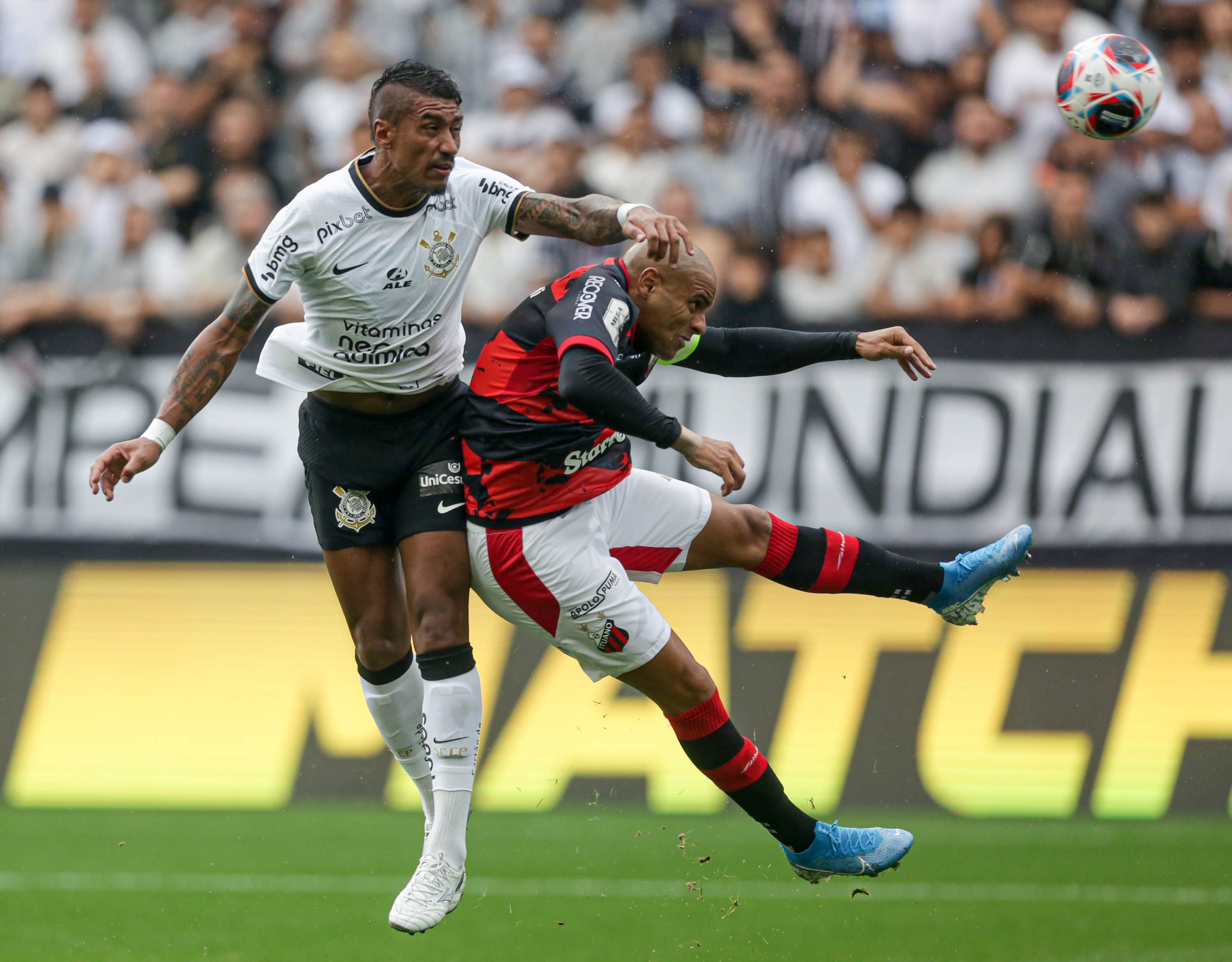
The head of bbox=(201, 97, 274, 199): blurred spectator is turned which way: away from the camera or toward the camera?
toward the camera

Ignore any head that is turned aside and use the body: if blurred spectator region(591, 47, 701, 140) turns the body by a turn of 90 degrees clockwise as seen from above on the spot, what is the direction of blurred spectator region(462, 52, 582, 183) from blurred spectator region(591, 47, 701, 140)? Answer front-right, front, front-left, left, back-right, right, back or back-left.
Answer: front

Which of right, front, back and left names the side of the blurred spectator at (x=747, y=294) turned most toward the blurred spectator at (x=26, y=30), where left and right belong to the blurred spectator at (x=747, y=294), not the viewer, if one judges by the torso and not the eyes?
right

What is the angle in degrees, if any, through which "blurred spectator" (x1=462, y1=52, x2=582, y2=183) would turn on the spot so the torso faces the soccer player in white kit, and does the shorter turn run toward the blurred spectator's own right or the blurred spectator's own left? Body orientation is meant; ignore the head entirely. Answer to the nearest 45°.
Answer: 0° — they already face them

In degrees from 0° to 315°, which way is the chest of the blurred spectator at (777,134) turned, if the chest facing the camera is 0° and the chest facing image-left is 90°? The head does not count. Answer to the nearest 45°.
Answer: approximately 0°

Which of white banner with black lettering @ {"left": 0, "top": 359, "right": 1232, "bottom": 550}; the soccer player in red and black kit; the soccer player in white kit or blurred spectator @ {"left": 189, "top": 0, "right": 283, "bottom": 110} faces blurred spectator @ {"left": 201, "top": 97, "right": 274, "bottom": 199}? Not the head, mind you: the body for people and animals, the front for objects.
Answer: blurred spectator @ {"left": 189, "top": 0, "right": 283, "bottom": 110}

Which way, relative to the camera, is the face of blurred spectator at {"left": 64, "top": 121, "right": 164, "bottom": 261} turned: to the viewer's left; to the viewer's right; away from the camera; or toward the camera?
toward the camera

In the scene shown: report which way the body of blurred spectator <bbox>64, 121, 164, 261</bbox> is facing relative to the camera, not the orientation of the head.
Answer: toward the camera

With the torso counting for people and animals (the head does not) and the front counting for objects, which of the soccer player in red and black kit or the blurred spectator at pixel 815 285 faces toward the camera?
the blurred spectator

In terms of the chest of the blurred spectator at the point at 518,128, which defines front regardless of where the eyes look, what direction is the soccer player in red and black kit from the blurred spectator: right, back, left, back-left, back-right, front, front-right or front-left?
front

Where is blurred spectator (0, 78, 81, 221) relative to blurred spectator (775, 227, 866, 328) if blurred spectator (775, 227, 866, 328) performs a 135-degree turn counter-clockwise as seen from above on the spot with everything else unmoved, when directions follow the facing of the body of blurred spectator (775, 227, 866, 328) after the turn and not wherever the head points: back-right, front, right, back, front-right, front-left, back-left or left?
back-left

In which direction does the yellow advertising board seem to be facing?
toward the camera

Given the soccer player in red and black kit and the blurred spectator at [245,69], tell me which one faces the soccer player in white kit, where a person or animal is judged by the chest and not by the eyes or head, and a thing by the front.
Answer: the blurred spectator

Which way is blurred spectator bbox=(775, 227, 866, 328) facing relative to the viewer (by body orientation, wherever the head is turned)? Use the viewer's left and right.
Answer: facing the viewer

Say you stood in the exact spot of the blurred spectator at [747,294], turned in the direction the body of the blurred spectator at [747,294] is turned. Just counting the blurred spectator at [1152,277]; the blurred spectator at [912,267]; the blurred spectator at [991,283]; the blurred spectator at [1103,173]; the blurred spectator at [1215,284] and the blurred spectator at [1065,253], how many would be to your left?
6

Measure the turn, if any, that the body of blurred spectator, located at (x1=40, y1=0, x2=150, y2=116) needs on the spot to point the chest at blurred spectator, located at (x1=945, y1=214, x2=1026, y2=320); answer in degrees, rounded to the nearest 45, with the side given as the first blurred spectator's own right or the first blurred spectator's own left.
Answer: approximately 45° to the first blurred spectator's own left

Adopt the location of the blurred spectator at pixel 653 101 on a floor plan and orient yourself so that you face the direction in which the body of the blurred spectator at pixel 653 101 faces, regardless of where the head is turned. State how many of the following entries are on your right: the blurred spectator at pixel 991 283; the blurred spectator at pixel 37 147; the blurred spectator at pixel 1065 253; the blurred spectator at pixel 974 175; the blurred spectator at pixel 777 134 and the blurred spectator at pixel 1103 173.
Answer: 1

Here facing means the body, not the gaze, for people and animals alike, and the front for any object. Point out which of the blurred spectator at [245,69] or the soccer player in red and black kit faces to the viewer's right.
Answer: the soccer player in red and black kit
